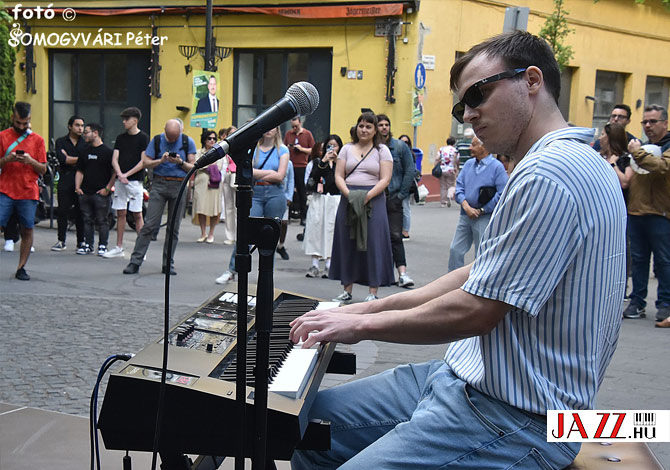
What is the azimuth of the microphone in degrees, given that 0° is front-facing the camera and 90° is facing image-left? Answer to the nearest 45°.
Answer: approximately 270°

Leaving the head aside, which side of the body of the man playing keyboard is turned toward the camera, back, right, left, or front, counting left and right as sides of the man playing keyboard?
left

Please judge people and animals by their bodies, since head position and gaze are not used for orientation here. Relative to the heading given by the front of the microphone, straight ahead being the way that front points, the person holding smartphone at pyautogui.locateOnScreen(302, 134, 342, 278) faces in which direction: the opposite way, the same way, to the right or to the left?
to the right

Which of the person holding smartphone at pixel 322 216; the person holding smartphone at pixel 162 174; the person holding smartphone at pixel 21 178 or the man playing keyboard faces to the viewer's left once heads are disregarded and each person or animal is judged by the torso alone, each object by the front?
the man playing keyboard

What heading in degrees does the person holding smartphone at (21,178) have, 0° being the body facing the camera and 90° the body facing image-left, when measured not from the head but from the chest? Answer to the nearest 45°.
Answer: approximately 0°

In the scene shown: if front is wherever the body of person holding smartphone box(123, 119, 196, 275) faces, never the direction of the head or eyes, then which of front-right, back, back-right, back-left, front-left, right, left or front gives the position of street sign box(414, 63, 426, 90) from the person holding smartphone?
back-left

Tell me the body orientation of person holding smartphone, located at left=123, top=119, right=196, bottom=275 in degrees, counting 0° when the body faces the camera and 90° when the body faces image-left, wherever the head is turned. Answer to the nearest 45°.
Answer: approximately 0°

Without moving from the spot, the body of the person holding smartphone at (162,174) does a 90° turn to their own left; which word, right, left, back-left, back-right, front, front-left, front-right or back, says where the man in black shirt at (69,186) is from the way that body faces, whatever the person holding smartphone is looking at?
back-left

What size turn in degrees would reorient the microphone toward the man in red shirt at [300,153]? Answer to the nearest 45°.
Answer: approximately 90° to its left

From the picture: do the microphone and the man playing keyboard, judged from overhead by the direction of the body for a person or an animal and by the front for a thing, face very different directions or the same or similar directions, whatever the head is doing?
very different directions

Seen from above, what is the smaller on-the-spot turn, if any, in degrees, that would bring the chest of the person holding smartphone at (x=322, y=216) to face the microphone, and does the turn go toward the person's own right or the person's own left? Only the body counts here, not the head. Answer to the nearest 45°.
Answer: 0° — they already face it
